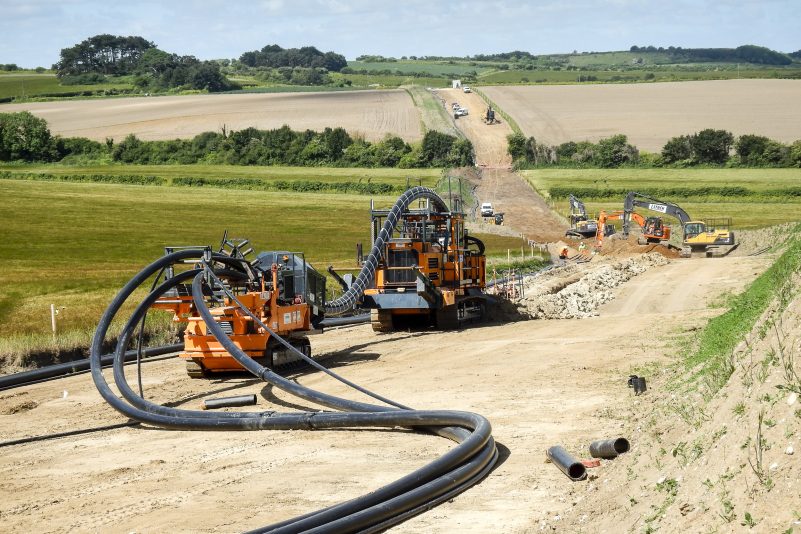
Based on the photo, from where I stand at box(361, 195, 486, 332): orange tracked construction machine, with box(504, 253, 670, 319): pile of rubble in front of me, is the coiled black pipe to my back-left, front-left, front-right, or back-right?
back-right

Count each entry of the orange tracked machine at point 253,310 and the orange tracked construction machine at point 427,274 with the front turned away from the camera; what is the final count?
0

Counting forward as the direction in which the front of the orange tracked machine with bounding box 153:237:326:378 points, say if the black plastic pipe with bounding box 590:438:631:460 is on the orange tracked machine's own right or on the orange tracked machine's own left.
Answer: on the orange tracked machine's own left

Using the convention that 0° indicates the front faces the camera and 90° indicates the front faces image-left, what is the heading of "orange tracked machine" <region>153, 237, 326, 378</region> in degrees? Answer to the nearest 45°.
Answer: approximately 45°

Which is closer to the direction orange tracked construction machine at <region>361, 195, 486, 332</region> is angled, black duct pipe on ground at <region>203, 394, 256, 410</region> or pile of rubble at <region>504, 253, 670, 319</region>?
the black duct pipe on ground

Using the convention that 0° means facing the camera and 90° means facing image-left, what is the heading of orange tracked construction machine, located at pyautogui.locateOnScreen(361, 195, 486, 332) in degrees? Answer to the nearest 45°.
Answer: approximately 45°

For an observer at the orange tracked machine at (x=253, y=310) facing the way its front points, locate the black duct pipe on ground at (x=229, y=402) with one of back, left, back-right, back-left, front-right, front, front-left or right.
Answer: front-left

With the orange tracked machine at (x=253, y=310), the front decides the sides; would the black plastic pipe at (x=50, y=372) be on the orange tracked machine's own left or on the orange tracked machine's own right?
on the orange tracked machine's own right

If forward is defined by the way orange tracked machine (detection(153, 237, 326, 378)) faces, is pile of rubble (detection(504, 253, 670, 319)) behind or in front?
behind
